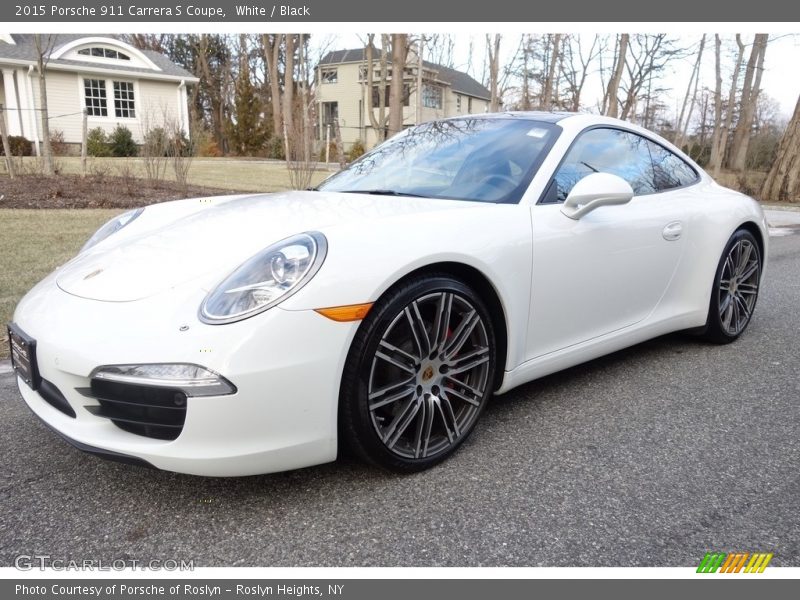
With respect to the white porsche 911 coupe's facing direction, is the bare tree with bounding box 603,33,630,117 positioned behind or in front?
behind

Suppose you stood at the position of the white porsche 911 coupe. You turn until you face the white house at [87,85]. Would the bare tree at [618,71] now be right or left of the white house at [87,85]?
right

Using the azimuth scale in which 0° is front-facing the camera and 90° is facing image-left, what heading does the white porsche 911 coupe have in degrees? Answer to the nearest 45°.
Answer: approximately 45°

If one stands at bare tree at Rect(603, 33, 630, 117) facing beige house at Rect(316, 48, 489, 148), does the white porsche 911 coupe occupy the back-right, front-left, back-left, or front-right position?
back-left

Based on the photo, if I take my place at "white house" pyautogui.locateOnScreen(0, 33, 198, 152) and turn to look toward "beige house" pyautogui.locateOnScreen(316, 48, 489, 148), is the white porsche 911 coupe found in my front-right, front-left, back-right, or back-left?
back-right

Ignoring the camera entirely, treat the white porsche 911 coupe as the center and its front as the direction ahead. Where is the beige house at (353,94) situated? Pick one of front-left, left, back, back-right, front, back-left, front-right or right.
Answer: back-right

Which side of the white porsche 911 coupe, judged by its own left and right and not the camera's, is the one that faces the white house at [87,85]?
right
